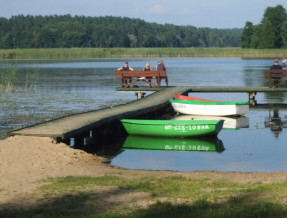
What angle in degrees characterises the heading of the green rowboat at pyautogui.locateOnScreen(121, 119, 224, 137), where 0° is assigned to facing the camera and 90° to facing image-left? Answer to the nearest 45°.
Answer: approximately 90°

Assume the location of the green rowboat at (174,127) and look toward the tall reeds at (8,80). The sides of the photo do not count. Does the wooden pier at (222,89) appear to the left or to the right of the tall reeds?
right

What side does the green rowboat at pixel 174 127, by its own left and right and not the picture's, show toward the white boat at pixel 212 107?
right
